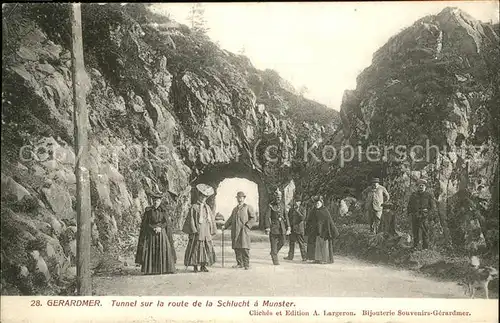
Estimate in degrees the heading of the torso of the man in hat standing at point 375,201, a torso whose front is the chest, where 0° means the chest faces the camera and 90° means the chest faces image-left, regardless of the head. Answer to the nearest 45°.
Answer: approximately 0°

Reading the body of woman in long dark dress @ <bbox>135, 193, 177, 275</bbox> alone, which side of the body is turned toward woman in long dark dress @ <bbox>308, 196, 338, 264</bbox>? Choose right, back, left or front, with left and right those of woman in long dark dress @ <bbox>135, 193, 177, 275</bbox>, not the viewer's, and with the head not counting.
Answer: left

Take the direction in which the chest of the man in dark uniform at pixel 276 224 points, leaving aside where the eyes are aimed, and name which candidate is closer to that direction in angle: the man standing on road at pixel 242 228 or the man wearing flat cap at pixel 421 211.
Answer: the man standing on road

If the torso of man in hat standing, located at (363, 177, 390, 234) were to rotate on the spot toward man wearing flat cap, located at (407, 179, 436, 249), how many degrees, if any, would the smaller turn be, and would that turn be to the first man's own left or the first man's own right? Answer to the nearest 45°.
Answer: approximately 45° to the first man's own left

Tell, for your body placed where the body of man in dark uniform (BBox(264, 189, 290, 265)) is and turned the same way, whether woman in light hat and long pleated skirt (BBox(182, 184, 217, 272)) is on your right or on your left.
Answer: on your right

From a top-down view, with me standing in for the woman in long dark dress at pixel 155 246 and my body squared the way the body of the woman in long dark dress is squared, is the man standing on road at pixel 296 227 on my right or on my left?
on my left

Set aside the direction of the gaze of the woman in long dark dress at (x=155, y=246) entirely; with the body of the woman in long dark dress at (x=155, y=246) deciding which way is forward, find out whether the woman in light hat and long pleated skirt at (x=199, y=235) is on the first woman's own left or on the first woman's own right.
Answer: on the first woman's own left

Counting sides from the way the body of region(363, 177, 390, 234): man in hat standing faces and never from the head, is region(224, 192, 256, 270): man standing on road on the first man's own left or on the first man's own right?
on the first man's own right
